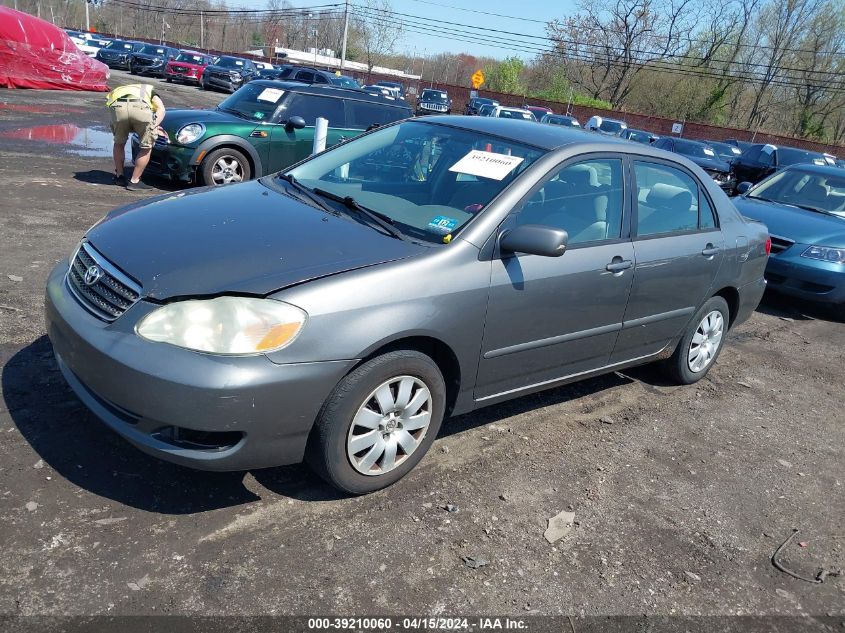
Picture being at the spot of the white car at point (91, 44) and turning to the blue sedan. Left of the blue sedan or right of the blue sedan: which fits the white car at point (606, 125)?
left

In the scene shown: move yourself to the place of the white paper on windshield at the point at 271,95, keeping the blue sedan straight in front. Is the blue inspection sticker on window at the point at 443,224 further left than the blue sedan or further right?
right

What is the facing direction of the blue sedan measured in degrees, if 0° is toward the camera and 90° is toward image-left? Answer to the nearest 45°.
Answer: approximately 45°

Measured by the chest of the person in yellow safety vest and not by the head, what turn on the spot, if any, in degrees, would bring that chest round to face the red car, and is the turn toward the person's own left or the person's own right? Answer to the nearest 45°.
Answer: approximately 45° to the person's own left

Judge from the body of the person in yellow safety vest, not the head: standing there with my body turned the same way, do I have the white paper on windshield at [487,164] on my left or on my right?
on my right

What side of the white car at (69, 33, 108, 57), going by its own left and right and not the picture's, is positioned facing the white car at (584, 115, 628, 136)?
left

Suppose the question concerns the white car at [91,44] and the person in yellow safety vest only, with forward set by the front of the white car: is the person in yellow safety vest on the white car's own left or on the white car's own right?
on the white car's own left

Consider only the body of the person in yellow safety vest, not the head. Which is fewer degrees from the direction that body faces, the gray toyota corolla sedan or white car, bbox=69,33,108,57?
the white car

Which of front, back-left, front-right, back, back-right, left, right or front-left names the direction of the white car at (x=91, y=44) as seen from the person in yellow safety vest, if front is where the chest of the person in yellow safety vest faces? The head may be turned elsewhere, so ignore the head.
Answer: front-left

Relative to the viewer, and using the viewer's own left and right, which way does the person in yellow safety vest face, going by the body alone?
facing away from the viewer and to the right of the viewer

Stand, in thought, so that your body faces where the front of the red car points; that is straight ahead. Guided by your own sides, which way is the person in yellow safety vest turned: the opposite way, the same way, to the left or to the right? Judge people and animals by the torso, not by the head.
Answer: the opposite way
